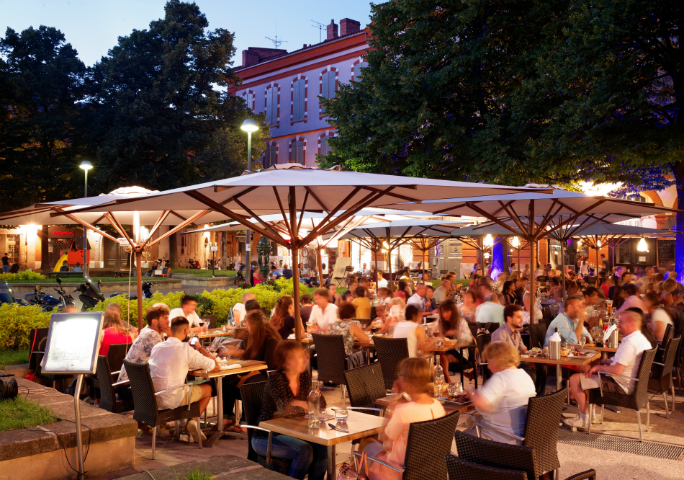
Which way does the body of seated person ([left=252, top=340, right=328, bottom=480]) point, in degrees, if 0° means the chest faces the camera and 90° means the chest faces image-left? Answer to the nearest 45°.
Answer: approximately 315°

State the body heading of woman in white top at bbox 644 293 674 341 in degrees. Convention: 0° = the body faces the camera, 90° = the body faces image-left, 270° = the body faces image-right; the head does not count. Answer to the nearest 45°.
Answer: approximately 90°

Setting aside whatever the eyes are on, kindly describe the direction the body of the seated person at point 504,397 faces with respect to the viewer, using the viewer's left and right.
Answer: facing away from the viewer and to the left of the viewer

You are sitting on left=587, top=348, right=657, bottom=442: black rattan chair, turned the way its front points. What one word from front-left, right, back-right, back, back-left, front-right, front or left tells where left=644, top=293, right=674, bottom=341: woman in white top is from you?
right

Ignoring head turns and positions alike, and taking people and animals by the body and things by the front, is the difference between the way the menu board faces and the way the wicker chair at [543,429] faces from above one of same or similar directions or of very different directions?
very different directions

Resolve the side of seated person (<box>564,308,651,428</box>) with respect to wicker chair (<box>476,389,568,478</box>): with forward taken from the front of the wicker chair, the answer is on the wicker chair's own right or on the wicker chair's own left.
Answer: on the wicker chair's own right

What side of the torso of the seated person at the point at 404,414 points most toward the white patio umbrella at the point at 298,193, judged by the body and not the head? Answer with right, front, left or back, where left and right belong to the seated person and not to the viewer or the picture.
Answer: front

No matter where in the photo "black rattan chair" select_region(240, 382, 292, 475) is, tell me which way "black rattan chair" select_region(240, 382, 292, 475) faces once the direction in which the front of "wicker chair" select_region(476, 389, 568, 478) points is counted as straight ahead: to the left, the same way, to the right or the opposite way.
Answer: the opposite way

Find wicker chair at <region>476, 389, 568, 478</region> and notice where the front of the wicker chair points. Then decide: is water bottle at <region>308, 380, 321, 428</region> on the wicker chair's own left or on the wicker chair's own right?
on the wicker chair's own left

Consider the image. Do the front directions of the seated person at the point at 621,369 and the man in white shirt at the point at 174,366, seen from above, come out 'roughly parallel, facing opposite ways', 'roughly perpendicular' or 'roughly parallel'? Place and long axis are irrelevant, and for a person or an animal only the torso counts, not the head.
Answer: roughly perpendicular

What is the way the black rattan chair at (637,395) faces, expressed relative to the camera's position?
facing to the left of the viewer

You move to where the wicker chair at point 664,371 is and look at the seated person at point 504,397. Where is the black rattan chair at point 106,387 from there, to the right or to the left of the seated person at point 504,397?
right

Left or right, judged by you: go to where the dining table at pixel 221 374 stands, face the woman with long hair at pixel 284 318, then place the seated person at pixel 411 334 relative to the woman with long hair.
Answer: right
